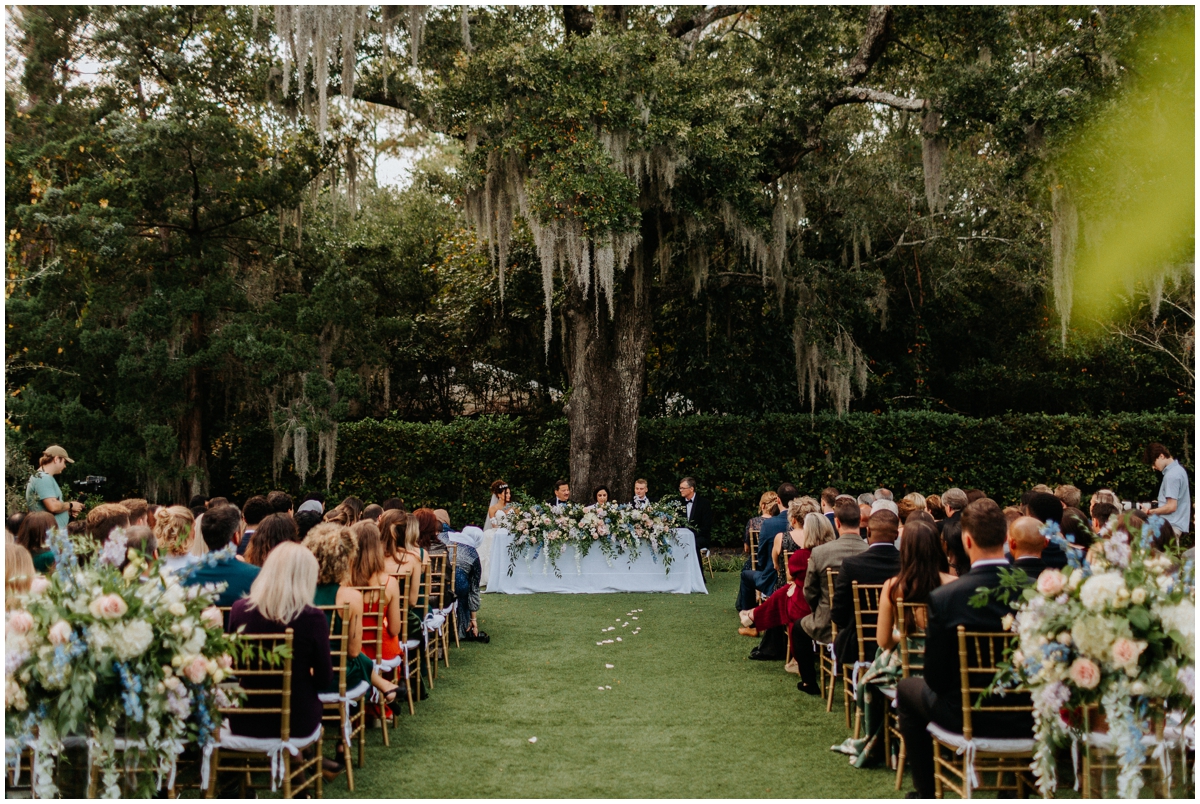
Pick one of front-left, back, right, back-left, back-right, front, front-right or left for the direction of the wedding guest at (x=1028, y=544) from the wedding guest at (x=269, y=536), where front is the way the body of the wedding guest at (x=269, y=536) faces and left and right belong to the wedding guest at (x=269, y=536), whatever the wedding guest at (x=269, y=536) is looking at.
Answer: back-right

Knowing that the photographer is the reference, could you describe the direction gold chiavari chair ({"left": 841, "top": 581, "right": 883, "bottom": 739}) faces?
facing away from the viewer and to the left of the viewer

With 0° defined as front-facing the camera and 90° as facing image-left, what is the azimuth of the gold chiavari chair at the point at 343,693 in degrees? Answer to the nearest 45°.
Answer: approximately 225°

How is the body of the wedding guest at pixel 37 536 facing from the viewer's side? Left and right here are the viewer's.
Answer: facing away from the viewer and to the right of the viewer

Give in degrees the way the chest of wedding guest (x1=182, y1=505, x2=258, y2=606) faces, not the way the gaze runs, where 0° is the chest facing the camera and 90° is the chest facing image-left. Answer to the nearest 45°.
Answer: approximately 225°

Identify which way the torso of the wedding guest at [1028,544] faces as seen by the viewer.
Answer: away from the camera

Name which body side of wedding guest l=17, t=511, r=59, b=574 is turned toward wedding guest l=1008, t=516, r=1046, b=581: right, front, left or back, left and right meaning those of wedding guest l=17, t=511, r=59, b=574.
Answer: right

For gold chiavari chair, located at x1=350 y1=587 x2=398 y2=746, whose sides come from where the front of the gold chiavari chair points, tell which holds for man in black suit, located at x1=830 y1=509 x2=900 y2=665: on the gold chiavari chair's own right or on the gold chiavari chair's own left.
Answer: on the gold chiavari chair's own right

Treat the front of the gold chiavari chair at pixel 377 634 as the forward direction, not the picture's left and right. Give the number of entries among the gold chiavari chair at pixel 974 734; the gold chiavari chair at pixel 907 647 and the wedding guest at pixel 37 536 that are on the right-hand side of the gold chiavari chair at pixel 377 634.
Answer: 2

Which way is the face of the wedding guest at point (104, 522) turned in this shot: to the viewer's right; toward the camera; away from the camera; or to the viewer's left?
away from the camera

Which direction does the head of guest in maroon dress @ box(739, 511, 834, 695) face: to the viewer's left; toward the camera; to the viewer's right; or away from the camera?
away from the camera

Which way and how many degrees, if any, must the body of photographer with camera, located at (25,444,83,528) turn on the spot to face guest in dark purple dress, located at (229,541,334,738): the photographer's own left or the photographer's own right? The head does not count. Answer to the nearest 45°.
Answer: approximately 90° to the photographer's own right

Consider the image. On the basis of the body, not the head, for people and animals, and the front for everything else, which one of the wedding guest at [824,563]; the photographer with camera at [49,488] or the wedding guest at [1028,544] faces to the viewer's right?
the photographer with camera

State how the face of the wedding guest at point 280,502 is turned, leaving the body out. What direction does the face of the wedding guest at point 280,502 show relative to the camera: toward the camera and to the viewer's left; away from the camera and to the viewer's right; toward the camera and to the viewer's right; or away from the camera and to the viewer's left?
away from the camera and to the viewer's right

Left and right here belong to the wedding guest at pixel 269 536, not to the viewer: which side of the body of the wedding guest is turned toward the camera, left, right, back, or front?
back
